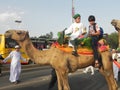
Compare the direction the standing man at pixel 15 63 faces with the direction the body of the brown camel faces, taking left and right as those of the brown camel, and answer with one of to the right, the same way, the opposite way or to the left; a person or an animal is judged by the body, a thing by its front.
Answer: to the left

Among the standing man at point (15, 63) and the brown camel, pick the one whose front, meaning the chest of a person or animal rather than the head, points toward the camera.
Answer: the standing man

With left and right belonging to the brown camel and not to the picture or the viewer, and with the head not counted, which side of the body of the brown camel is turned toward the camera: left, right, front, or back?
left

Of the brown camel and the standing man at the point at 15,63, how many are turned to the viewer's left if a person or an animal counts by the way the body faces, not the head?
1

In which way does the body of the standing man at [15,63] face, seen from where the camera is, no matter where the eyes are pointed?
toward the camera
